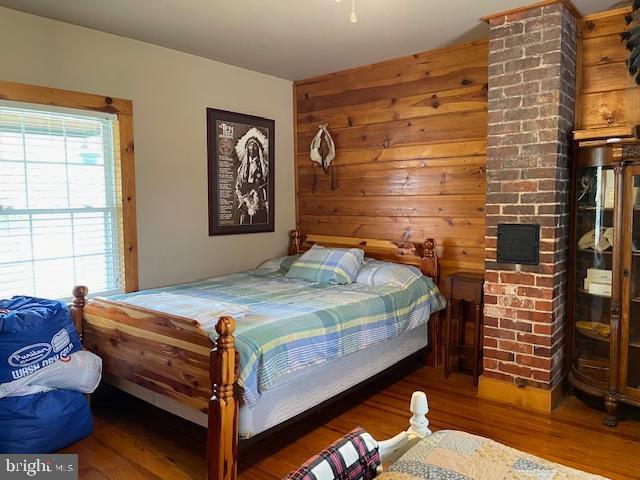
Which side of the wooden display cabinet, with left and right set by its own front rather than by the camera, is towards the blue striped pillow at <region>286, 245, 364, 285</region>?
right

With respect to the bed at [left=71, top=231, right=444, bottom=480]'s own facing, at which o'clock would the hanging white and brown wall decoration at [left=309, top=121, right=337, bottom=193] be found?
The hanging white and brown wall decoration is roughly at 5 o'clock from the bed.

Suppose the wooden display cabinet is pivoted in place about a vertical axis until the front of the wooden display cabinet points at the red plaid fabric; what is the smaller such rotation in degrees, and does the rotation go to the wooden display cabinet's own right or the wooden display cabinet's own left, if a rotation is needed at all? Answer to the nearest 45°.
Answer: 0° — it already faces it

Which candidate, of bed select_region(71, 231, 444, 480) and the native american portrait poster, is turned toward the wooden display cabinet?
the native american portrait poster

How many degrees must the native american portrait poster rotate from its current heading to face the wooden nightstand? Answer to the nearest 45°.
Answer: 0° — it already faces it

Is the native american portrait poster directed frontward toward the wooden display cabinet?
yes

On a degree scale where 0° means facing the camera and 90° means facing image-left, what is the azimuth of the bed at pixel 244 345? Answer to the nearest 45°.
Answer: approximately 45°

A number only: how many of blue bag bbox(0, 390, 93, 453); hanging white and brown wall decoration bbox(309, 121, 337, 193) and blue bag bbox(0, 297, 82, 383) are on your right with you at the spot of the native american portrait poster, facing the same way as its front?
2

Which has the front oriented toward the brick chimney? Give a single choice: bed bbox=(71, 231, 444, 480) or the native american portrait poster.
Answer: the native american portrait poster

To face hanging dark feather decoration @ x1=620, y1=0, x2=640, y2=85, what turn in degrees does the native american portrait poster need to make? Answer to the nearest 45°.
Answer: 0° — it already faces it
